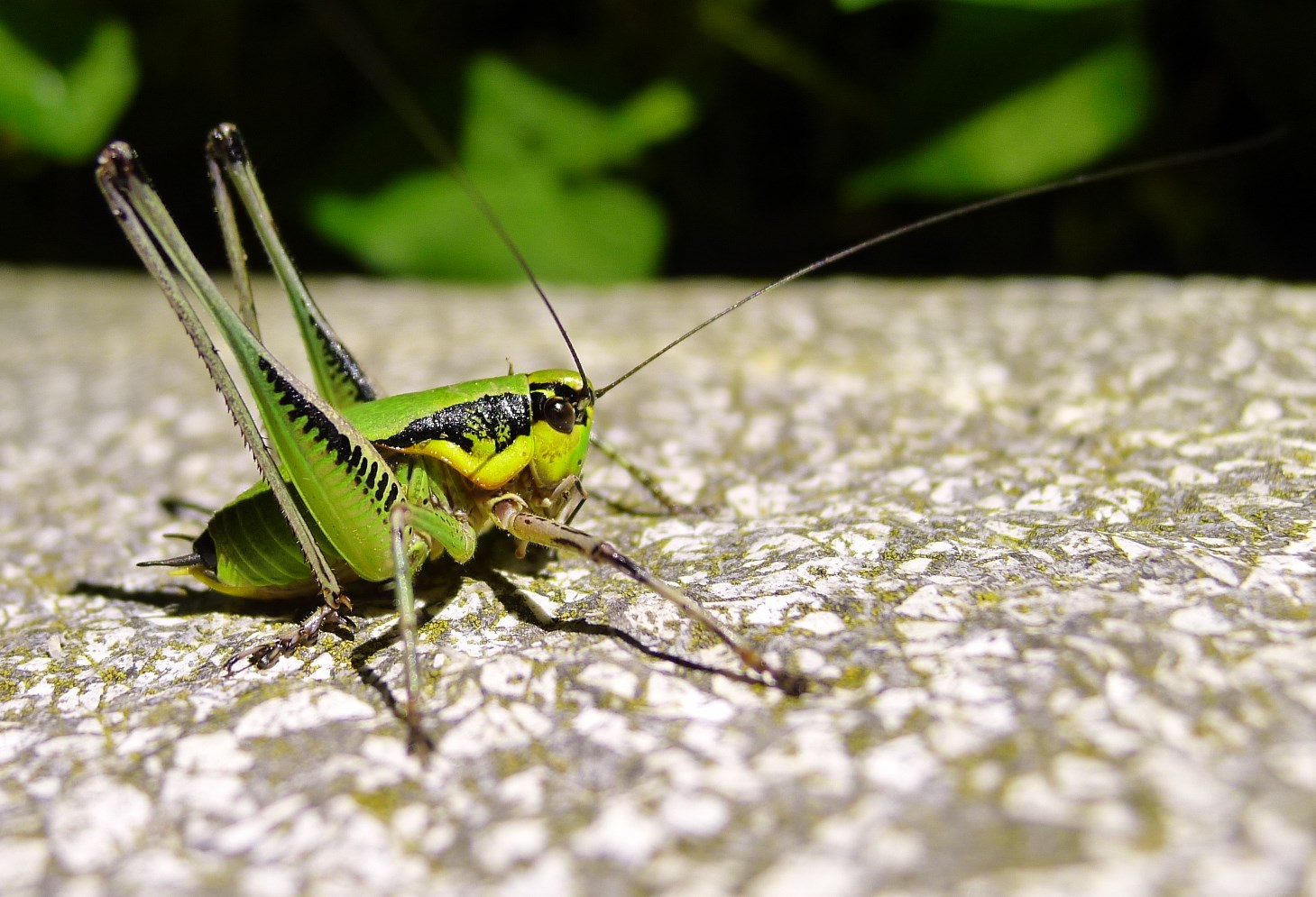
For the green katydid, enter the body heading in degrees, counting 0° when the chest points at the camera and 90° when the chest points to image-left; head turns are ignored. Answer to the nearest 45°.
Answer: approximately 270°

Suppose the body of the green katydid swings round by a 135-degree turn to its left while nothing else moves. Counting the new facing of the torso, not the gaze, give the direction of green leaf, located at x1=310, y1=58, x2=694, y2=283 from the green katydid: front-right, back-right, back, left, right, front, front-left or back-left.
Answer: front-right

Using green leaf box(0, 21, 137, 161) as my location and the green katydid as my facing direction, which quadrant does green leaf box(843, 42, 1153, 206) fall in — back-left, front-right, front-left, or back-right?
front-left

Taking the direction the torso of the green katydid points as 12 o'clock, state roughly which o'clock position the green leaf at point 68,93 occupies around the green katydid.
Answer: The green leaf is roughly at 8 o'clock from the green katydid.

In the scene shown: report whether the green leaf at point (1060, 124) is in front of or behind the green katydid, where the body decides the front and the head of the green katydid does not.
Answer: in front
